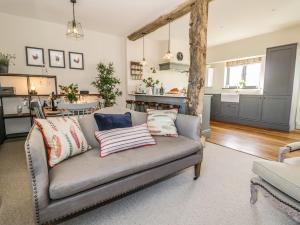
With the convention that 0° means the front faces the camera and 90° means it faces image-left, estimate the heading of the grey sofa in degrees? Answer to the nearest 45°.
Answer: approximately 315°

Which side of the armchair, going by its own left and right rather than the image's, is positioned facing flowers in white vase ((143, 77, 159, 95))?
right

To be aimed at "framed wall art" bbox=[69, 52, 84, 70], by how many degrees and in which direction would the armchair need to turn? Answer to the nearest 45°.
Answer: approximately 45° to its right

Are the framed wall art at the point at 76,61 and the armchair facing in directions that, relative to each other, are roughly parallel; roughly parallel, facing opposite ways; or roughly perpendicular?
roughly perpendicular

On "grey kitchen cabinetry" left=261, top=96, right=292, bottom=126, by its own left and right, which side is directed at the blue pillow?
front

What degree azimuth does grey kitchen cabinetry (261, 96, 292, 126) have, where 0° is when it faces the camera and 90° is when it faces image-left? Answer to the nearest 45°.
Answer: approximately 0°

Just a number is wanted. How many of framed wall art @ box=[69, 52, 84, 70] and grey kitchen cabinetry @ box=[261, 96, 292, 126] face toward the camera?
2

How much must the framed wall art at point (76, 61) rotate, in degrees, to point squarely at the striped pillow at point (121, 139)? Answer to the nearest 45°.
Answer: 0° — it already faces it

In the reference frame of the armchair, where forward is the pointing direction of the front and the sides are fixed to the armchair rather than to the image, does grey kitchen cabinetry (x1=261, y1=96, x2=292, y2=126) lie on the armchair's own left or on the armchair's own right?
on the armchair's own right

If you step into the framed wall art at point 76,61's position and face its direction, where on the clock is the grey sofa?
The grey sofa is roughly at 12 o'clock from the framed wall art.

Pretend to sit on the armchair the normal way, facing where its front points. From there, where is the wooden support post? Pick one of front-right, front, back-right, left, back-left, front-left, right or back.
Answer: right

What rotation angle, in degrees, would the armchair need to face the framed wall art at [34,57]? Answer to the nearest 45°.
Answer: approximately 45° to its right

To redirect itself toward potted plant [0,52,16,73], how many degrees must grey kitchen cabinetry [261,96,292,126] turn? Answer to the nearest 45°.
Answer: approximately 45° to its right

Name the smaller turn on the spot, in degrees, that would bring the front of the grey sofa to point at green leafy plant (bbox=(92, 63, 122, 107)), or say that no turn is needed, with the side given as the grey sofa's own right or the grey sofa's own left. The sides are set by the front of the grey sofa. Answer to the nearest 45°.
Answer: approximately 135° to the grey sofa's own left

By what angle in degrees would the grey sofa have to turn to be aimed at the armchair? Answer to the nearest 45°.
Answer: approximately 45° to its left
